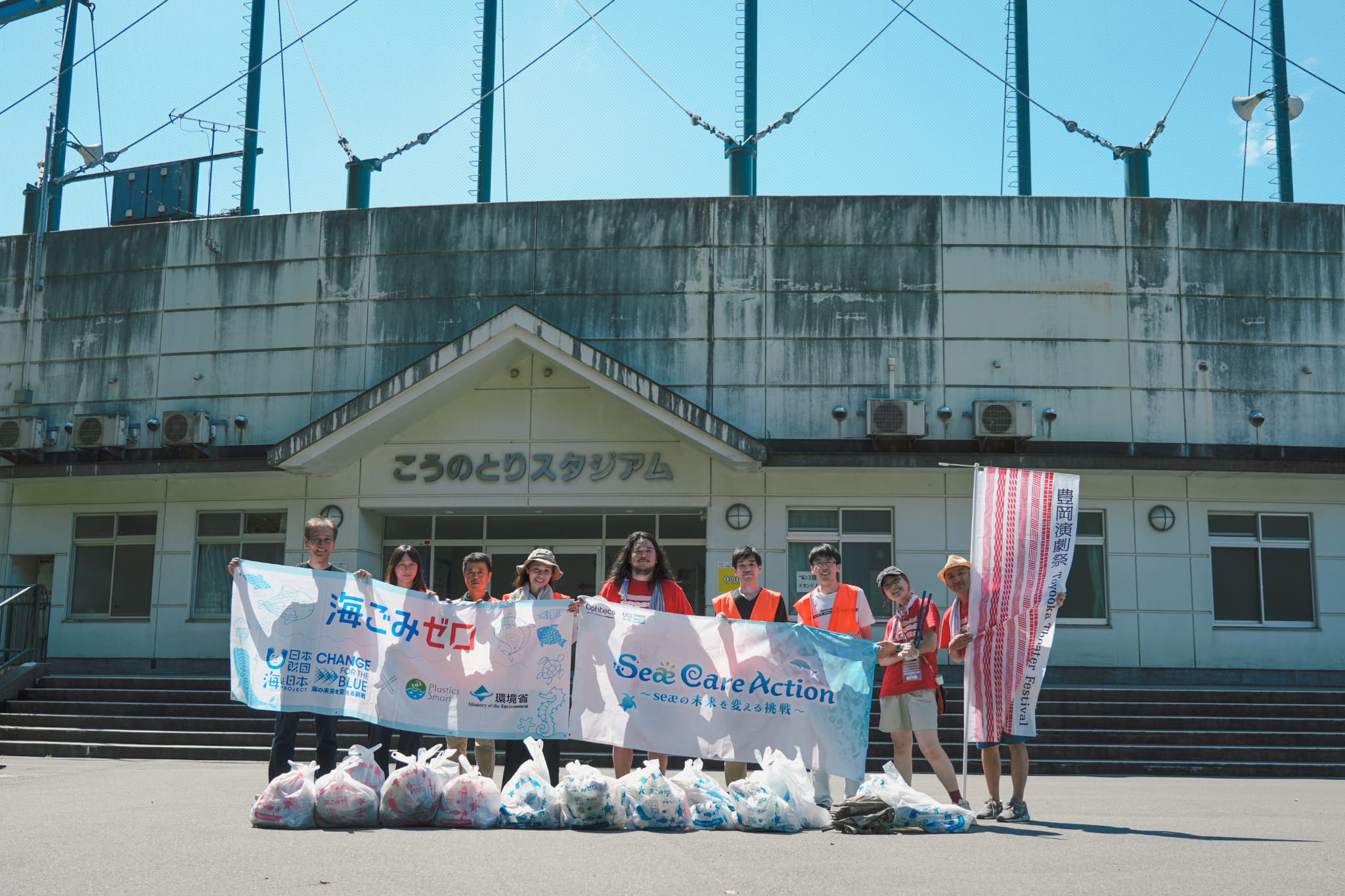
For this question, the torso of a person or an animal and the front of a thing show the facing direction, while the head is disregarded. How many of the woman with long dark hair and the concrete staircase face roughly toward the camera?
2

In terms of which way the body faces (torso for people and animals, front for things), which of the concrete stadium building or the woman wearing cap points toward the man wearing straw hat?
the concrete stadium building

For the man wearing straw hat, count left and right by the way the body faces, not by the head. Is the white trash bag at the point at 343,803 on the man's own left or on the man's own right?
on the man's own right

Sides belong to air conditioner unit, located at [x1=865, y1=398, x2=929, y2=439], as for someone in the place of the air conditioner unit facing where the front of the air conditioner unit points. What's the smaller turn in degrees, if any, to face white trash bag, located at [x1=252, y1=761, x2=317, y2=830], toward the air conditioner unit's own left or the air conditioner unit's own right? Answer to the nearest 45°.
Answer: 0° — it already faces it

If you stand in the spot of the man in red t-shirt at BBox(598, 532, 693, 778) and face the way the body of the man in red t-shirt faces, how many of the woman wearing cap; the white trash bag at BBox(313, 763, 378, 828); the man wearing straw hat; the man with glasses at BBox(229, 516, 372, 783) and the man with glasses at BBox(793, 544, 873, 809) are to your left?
3

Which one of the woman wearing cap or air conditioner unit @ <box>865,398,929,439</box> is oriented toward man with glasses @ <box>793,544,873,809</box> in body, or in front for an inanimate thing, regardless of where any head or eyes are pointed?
the air conditioner unit

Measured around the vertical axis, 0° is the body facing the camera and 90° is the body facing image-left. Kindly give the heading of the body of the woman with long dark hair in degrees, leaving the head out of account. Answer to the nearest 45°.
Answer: approximately 0°

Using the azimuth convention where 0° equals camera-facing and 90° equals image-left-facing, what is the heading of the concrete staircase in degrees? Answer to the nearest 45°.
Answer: approximately 0°

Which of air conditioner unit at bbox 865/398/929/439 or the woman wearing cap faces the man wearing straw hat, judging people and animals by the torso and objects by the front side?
the air conditioner unit
